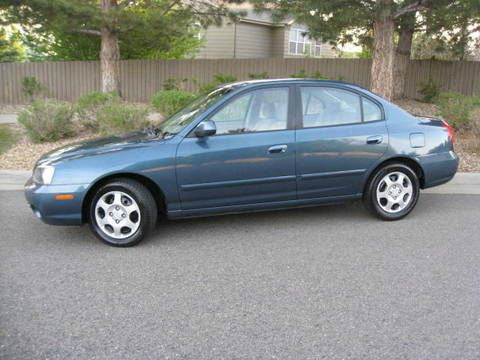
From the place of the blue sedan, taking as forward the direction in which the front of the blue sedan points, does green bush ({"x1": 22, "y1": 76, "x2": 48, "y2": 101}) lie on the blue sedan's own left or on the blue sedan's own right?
on the blue sedan's own right

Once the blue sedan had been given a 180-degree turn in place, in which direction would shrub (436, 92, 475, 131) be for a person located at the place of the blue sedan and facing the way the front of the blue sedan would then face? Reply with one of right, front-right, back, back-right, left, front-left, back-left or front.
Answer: front-left

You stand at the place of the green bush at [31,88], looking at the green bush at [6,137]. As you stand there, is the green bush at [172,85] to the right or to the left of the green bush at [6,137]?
left

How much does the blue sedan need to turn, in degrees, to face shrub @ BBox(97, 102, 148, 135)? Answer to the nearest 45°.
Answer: approximately 45° to its right

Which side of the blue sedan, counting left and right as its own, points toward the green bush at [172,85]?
right

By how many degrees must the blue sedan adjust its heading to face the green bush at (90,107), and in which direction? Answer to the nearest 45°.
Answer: approximately 45° to its right

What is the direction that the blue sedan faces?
to the viewer's left

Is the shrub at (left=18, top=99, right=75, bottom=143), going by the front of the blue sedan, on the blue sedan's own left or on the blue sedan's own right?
on the blue sedan's own right

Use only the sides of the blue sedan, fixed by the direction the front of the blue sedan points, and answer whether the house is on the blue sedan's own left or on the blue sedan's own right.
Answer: on the blue sedan's own right

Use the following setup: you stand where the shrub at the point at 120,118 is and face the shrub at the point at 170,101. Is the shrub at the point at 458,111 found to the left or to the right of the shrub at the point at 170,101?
right

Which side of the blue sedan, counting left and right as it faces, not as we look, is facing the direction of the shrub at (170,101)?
right
